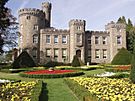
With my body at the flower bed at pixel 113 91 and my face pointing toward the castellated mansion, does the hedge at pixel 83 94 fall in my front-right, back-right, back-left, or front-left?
back-left

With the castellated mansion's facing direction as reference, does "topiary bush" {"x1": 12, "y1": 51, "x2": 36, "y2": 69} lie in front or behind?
in front

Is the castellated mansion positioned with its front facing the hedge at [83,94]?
yes

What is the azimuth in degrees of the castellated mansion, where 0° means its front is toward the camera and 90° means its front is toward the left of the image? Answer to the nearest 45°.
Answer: approximately 0°

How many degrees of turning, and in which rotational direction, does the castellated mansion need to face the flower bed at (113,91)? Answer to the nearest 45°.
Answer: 0° — it already faces it

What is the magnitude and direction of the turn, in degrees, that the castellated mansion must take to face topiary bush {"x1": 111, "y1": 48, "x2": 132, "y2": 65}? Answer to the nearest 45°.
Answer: approximately 45° to its left

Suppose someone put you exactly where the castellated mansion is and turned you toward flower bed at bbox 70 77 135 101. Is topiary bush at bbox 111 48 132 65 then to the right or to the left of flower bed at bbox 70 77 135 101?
left
